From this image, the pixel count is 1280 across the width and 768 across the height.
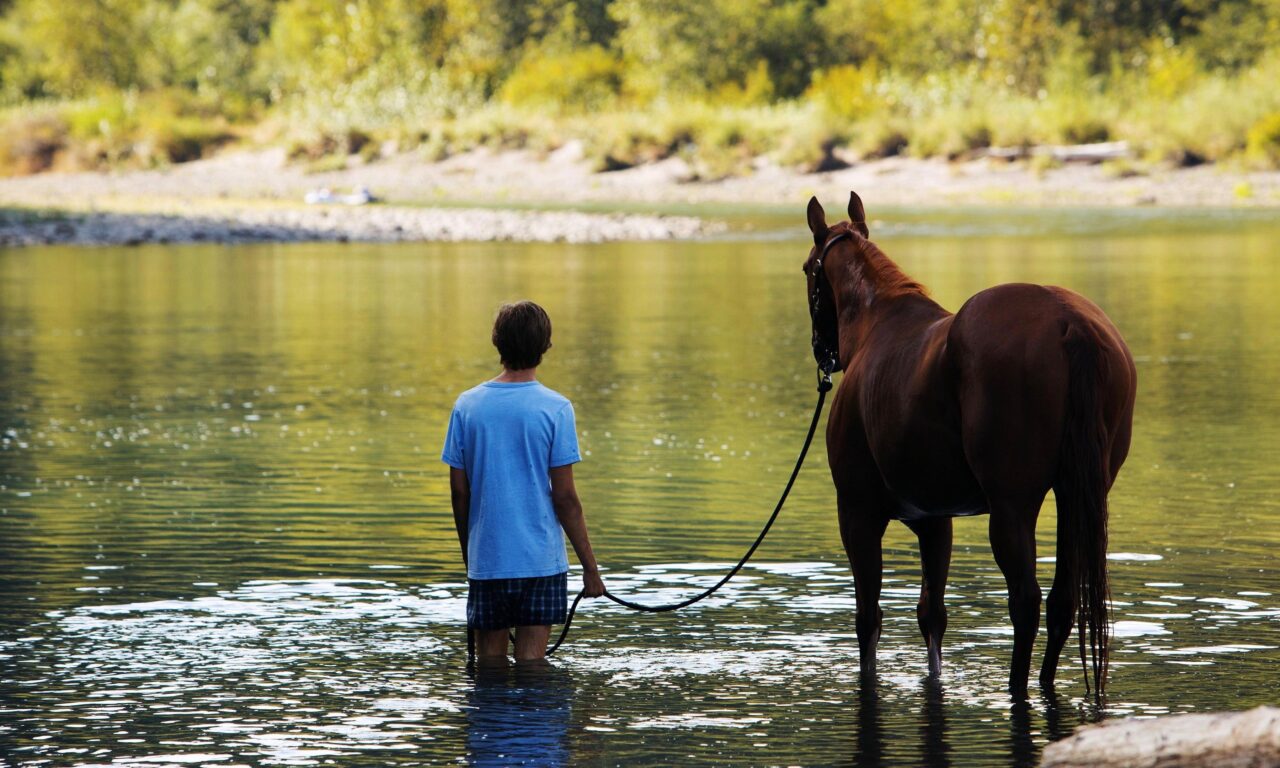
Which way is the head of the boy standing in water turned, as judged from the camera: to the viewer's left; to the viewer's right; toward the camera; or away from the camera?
away from the camera

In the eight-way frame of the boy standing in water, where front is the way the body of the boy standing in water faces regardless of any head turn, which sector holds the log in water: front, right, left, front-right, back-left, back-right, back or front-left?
back-right

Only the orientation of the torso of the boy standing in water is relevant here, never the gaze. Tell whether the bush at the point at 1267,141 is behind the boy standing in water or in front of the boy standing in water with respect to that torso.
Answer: in front

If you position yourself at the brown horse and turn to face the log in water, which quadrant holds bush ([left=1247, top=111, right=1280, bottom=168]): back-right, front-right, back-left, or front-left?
back-left

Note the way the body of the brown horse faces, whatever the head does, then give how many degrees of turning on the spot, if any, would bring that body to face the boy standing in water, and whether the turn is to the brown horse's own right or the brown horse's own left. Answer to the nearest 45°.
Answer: approximately 45° to the brown horse's own left

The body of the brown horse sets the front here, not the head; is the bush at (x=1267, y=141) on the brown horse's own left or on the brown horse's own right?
on the brown horse's own right

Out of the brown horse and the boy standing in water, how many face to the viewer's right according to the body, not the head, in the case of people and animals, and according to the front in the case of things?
0

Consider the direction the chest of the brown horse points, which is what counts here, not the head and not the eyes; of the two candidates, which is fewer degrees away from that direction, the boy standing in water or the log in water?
the boy standing in water

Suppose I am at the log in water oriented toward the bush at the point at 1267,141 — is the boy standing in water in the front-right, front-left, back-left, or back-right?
front-left

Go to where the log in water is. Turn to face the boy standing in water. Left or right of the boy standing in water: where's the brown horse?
right

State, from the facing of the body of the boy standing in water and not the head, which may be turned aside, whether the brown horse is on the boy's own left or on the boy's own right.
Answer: on the boy's own right

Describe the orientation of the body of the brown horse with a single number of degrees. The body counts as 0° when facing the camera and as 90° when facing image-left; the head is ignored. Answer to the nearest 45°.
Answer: approximately 135°

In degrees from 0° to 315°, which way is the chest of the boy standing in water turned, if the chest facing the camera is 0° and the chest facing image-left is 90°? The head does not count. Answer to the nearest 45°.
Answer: approximately 180°
